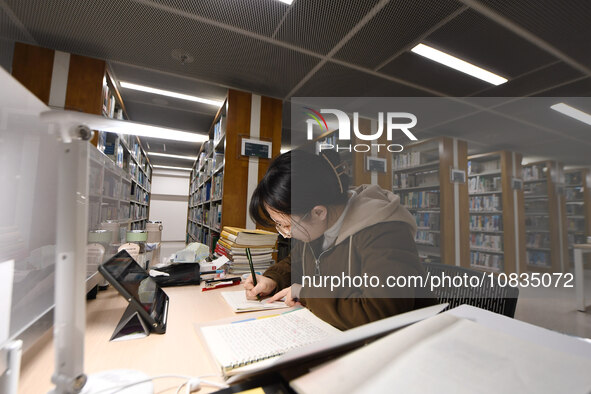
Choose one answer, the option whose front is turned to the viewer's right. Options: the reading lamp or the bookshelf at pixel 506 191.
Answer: the reading lamp

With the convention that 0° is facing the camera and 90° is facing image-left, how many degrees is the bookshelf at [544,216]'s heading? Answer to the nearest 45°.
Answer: approximately 45°

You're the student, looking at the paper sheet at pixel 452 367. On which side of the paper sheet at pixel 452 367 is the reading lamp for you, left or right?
right

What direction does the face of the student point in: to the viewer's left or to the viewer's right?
to the viewer's left

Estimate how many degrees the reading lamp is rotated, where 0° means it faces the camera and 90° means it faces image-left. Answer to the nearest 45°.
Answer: approximately 270°

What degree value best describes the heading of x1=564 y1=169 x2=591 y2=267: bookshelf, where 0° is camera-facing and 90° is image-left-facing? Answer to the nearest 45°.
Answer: approximately 45°

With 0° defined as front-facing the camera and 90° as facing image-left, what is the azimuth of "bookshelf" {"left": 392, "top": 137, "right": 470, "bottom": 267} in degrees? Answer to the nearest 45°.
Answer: approximately 45°

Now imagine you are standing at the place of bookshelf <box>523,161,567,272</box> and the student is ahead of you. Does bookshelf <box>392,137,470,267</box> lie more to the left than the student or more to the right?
right
